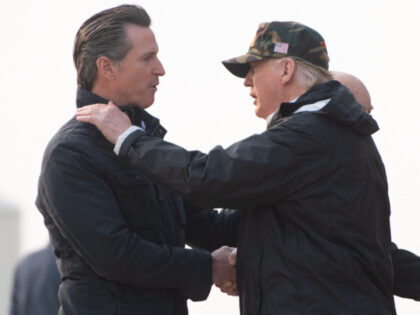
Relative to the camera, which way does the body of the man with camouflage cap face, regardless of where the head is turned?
to the viewer's left

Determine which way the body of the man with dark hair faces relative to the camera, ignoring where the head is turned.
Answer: to the viewer's right

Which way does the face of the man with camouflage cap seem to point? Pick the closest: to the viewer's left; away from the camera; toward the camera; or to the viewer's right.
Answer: to the viewer's left

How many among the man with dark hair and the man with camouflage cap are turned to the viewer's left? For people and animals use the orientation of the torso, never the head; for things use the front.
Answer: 1

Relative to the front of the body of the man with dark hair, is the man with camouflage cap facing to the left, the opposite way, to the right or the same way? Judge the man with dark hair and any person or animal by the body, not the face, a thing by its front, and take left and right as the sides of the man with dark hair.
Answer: the opposite way

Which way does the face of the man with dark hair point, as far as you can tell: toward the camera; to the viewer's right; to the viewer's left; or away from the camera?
to the viewer's right

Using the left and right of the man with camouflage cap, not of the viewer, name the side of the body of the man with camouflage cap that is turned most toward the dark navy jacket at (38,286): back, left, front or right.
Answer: front

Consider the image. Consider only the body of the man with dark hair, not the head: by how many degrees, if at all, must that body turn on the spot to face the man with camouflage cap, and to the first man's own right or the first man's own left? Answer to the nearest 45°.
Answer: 0° — they already face them

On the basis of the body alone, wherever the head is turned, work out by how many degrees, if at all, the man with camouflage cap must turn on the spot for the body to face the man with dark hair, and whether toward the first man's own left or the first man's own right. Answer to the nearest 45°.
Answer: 0° — they already face them
